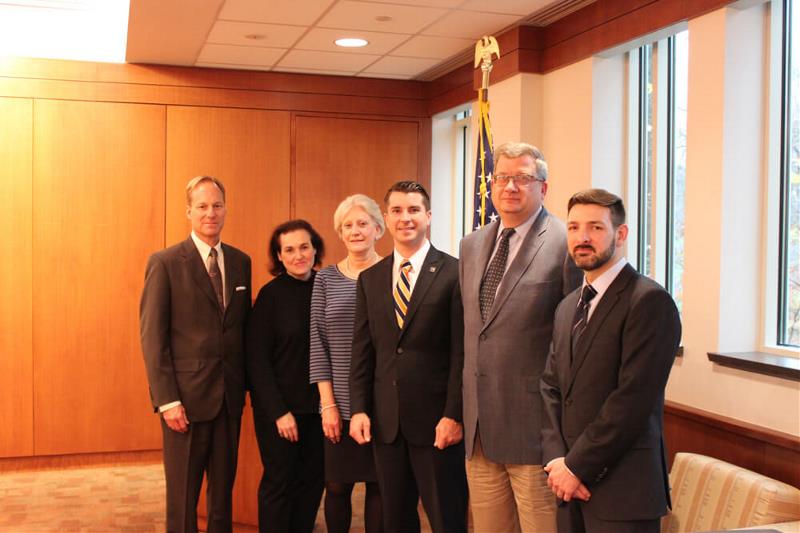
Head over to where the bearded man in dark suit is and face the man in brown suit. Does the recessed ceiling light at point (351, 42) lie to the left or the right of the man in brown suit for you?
right

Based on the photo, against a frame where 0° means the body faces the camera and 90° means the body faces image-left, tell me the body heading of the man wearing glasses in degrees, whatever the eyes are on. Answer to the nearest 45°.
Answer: approximately 45°

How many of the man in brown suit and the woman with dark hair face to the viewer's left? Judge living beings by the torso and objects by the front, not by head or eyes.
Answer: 0

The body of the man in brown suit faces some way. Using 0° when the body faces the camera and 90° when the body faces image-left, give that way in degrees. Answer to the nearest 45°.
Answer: approximately 315°

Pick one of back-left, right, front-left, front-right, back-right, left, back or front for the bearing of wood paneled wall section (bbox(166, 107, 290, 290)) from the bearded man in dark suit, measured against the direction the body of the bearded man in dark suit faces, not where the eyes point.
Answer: right

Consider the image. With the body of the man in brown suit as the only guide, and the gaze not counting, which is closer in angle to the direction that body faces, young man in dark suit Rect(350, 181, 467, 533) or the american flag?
the young man in dark suit

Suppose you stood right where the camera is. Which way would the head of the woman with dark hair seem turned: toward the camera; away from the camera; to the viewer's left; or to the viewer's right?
toward the camera

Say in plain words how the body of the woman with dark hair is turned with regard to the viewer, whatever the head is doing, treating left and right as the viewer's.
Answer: facing the viewer and to the right of the viewer

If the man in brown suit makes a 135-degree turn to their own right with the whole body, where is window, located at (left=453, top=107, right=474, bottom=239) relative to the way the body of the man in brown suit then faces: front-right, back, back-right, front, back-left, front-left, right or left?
back-right

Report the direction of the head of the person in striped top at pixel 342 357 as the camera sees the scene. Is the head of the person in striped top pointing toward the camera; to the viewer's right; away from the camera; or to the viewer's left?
toward the camera

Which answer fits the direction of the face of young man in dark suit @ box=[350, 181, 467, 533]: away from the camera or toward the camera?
toward the camera

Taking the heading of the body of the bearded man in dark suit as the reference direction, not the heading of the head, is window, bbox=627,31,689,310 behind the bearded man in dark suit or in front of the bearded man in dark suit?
behind

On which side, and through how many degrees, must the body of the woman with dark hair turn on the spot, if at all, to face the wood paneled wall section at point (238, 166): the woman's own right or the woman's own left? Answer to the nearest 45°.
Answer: approximately 135° to the woman's own left
